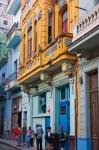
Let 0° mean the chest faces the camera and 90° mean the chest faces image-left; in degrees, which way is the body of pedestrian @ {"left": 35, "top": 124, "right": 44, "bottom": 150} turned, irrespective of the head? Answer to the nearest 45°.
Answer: approximately 180°

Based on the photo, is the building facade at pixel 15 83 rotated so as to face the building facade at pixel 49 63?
no

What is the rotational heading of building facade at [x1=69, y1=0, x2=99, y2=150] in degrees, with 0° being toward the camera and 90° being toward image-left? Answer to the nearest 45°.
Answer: approximately 45°

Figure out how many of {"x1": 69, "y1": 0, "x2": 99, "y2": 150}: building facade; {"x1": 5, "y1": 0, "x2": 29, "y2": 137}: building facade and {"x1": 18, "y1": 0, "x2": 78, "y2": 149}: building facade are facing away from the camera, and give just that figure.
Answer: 0

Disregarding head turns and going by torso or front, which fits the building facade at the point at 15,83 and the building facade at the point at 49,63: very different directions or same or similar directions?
same or similar directions

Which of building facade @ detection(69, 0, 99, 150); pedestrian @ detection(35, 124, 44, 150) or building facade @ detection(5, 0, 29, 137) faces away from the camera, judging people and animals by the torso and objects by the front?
the pedestrian

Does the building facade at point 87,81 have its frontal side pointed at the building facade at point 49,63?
no

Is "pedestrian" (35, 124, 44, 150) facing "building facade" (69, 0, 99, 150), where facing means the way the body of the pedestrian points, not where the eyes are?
no
